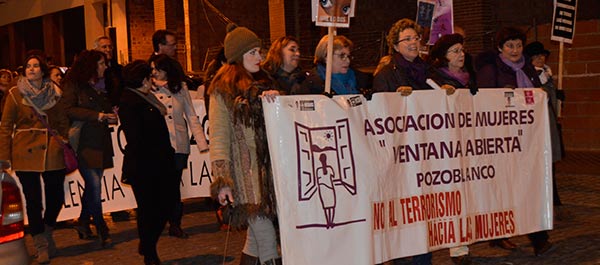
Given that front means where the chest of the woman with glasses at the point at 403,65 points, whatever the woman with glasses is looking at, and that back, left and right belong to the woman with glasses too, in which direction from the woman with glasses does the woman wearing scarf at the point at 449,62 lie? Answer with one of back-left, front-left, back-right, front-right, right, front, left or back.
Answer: left

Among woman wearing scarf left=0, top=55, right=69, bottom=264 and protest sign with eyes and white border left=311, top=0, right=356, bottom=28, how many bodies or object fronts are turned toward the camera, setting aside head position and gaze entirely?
2

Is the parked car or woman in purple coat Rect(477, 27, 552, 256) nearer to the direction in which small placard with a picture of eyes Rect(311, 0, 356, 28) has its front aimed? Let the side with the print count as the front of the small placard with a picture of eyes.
the parked car

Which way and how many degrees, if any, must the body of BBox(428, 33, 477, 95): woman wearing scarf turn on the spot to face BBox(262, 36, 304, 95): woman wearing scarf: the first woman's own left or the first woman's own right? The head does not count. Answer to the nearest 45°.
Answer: approximately 135° to the first woman's own right

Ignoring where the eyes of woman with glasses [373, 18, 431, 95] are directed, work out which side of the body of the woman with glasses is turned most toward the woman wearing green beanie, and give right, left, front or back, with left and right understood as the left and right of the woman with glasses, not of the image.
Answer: right

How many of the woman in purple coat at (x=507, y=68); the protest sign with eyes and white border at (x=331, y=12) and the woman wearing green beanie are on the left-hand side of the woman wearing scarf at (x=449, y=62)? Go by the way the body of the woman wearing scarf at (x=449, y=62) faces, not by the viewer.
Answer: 1

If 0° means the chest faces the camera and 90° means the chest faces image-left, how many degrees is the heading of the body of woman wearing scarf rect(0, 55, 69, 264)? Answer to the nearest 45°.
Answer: approximately 0°
